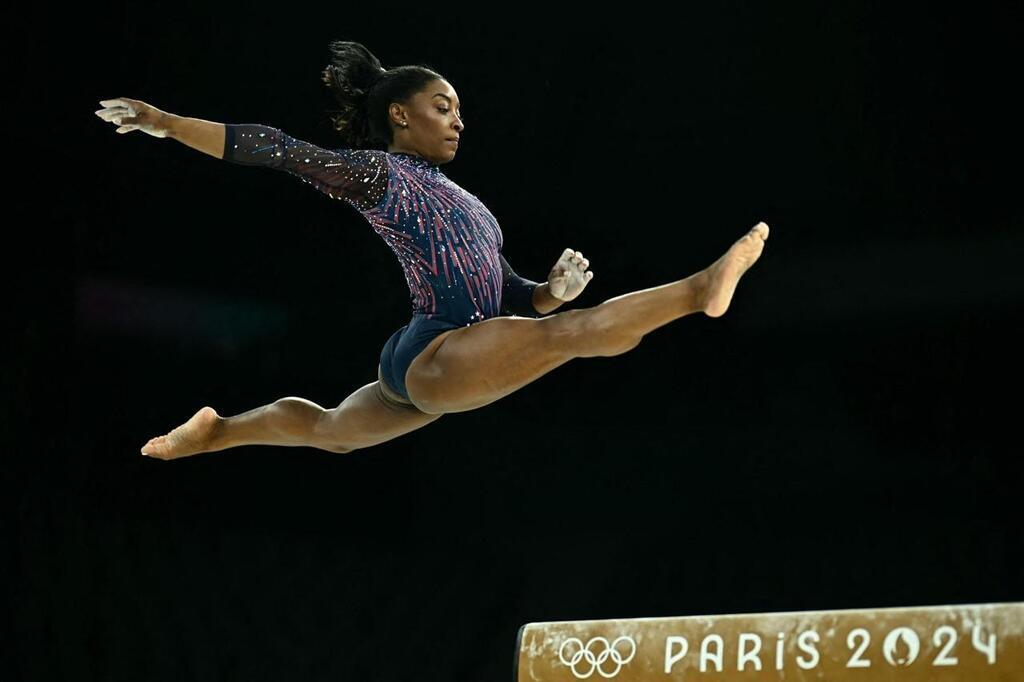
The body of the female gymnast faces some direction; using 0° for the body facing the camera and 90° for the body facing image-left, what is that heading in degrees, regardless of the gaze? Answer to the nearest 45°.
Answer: approximately 270°

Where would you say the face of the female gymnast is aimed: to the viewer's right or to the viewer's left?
to the viewer's right

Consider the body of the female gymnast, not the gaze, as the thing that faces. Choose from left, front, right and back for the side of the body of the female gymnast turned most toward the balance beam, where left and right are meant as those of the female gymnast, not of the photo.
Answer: front
